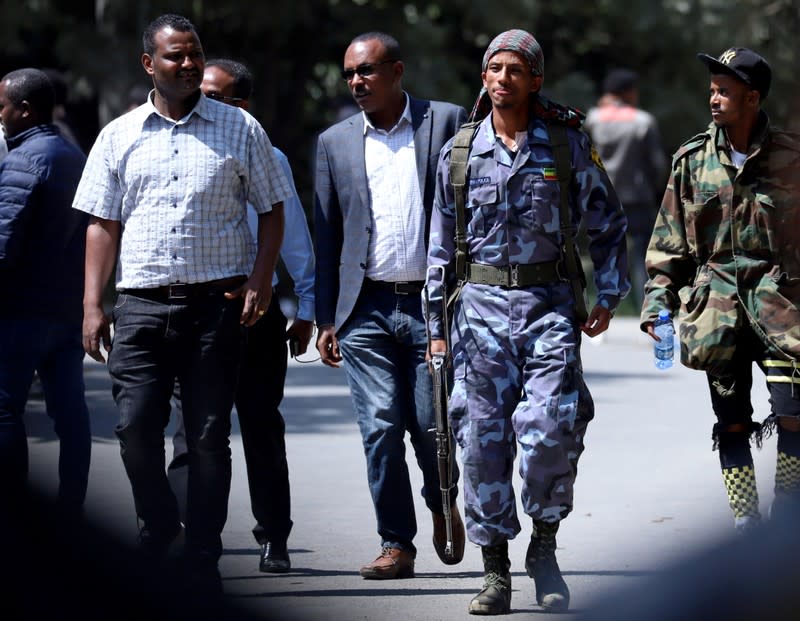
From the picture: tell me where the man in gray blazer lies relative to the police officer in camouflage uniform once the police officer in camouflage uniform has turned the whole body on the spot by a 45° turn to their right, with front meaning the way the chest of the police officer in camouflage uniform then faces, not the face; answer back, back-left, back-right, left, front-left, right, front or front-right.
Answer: right

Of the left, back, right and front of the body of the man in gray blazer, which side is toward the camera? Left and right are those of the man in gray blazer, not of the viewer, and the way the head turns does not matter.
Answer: front

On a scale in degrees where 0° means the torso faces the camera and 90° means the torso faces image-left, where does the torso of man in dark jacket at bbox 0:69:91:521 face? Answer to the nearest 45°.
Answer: approximately 135°

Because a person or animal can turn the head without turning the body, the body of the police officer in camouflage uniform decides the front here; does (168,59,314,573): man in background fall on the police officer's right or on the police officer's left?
on the police officer's right

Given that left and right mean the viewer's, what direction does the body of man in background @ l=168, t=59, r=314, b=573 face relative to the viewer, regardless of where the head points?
facing the viewer

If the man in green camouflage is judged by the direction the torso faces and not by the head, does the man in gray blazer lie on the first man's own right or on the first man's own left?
on the first man's own right

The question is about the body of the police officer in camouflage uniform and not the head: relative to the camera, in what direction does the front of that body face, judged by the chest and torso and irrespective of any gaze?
toward the camera

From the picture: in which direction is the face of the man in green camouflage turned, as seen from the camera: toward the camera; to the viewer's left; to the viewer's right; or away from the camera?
to the viewer's left

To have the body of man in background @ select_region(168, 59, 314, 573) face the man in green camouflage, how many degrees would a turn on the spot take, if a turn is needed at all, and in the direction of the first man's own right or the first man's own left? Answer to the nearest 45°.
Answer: approximately 90° to the first man's own left

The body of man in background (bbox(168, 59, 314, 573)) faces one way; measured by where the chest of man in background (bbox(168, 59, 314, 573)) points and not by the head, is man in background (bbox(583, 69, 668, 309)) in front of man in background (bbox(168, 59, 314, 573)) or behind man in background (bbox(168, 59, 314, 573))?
behind

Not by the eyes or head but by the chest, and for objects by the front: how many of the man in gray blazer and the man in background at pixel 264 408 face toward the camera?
2

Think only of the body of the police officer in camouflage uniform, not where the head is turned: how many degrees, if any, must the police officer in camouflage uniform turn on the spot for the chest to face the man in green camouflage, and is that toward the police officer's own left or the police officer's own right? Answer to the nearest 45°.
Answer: approximately 135° to the police officer's own left
